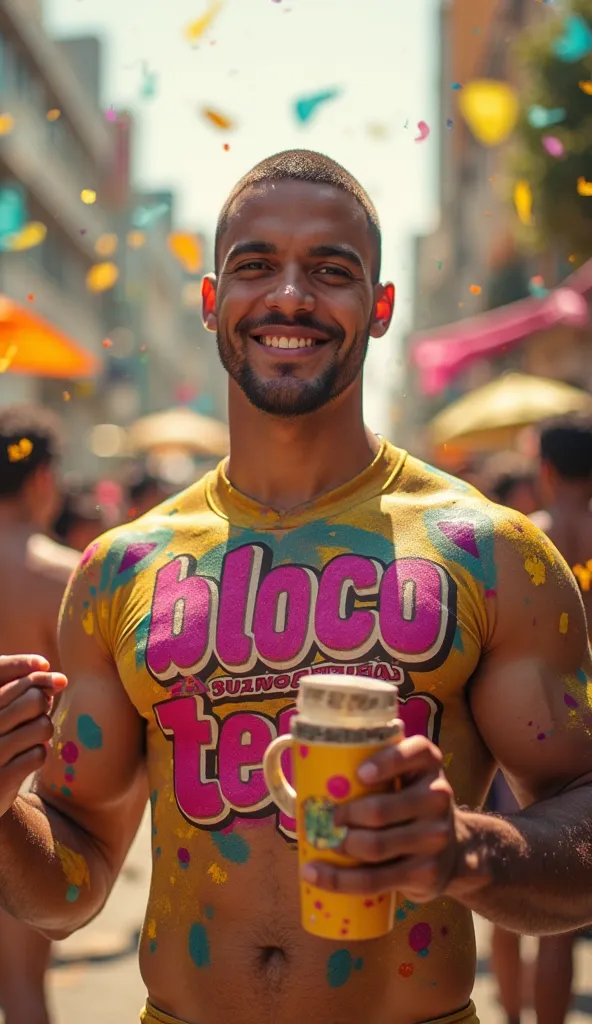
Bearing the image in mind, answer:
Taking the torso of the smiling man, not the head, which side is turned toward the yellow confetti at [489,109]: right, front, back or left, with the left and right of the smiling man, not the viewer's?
back

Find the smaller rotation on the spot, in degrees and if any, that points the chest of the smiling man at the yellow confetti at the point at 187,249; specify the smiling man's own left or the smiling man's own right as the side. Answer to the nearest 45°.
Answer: approximately 180°

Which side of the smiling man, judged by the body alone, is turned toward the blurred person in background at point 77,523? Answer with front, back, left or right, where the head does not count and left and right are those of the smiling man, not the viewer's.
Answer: back

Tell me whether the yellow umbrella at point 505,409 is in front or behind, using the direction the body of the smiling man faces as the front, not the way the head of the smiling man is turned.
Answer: behind

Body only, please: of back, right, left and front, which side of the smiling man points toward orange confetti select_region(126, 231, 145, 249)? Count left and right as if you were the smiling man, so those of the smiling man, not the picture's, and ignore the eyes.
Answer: back

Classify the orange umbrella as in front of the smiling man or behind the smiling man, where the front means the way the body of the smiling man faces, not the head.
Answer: behind

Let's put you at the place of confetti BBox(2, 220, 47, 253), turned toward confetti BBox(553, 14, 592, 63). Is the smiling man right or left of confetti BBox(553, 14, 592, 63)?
right

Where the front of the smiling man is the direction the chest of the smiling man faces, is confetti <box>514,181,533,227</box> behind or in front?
behind

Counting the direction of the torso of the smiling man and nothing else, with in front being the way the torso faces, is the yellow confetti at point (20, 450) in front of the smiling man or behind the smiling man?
behind

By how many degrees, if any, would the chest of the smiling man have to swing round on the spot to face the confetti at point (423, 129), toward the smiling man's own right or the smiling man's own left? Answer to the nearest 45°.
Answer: approximately 180°

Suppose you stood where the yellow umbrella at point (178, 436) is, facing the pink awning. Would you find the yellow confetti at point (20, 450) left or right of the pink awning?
right

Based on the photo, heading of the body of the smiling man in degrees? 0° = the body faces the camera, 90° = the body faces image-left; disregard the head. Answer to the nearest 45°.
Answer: approximately 0°
